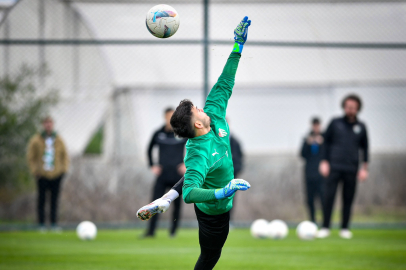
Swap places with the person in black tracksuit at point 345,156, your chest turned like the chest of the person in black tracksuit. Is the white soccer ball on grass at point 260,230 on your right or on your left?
on your right

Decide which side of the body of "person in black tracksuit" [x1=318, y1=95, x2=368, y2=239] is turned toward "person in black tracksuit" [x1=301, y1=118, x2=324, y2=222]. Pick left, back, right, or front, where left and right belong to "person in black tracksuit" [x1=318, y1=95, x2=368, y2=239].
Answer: back

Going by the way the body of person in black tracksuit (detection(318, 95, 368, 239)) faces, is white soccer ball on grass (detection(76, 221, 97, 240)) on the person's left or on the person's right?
on the person's right

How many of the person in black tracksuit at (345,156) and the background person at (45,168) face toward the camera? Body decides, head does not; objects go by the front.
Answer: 2

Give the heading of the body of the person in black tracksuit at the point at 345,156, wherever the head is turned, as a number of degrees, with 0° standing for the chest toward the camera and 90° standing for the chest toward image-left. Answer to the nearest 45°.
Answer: approximately 0°

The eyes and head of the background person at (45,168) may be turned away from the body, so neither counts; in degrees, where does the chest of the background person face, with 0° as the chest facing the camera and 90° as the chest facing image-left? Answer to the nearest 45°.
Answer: approximately 0°

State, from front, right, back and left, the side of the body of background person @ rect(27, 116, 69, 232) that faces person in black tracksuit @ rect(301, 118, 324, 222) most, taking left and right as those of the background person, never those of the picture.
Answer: left
